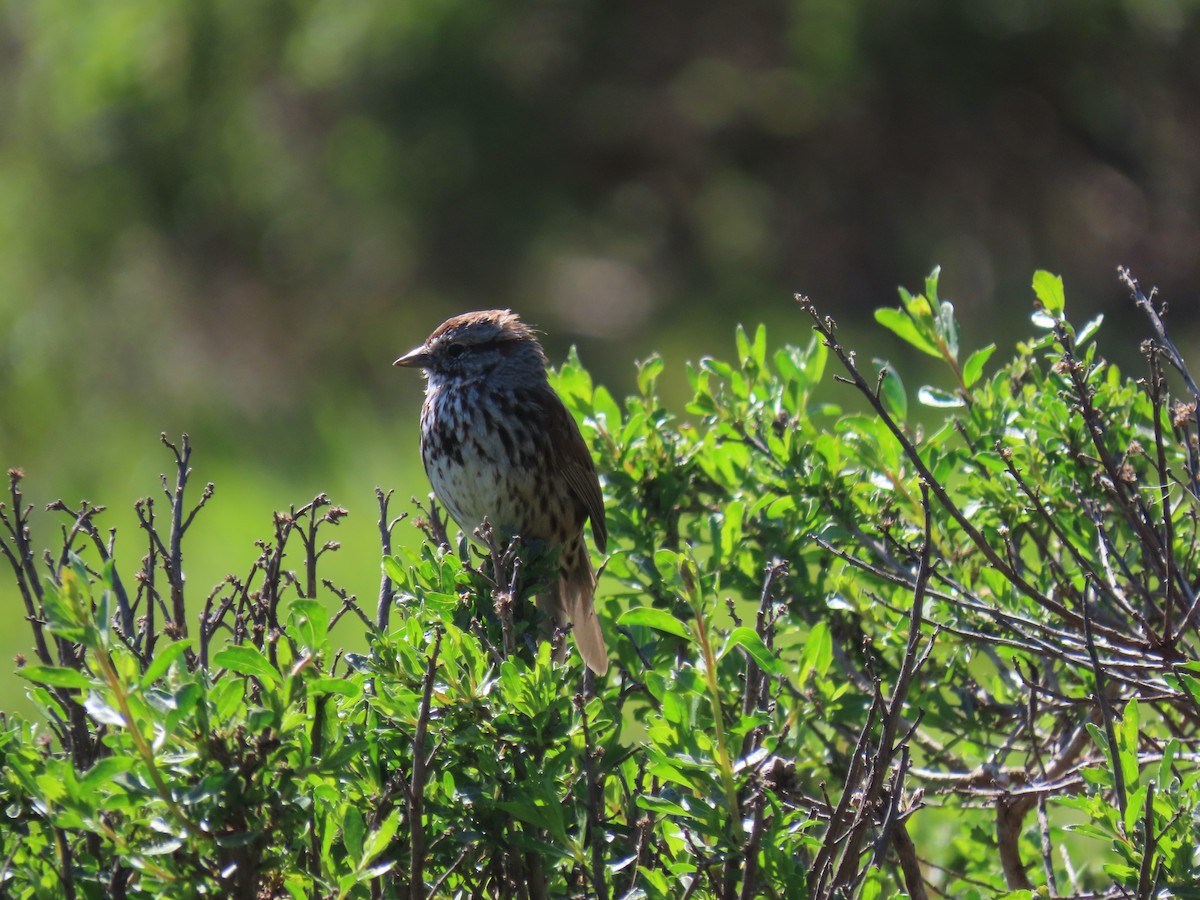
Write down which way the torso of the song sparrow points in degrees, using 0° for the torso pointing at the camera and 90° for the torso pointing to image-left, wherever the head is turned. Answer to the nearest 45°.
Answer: approximately 45°
